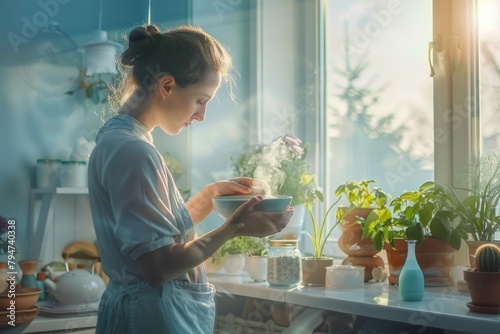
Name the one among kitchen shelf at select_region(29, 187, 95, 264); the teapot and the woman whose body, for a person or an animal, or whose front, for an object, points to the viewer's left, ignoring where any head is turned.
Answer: the teapot

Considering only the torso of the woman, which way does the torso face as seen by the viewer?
to the viewer's right

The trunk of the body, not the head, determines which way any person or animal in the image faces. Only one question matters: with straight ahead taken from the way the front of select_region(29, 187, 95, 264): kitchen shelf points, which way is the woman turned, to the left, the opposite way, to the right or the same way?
to the left

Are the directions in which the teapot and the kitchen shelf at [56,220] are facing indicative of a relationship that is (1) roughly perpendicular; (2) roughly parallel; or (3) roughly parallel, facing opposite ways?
roughly perpendicular

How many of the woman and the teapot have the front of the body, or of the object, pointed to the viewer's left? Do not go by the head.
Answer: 1

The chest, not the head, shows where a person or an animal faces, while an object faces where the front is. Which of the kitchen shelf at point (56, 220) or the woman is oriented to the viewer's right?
the woman

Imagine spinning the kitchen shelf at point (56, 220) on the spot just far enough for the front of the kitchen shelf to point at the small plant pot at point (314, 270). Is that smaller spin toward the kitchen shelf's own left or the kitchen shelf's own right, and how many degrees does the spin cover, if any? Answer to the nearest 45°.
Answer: approximately 45° to the kitchen shelf's own left

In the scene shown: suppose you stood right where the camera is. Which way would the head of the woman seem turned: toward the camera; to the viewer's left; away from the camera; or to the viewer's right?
to the viewer's right

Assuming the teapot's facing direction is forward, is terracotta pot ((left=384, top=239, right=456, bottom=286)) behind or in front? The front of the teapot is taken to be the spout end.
behind

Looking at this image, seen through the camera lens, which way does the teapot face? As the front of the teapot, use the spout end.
facing to the left of the viewer

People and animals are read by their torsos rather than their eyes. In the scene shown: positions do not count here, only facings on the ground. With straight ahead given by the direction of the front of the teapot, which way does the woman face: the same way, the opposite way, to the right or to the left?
the opposite way

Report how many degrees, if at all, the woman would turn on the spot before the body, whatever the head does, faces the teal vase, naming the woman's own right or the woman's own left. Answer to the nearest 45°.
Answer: approximately 45° to the woman's own left
